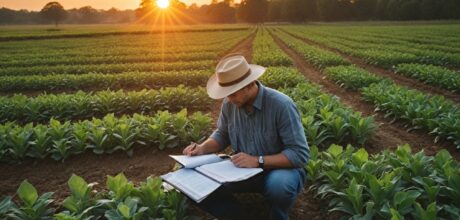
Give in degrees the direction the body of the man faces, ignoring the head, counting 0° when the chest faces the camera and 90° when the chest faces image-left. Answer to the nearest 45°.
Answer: approximately 45°

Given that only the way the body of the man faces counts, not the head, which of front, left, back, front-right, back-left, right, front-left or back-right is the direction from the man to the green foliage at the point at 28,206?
front-right

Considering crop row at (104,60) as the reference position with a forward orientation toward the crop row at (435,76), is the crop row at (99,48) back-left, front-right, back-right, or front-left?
back-left

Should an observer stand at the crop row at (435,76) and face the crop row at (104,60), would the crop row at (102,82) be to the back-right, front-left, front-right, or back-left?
front-left

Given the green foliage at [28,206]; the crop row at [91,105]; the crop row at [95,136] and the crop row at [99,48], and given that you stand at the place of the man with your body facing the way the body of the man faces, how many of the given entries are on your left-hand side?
0

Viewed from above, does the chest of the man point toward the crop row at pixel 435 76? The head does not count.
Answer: no

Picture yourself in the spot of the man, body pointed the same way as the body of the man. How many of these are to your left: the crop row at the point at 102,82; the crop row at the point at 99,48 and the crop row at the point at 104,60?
0

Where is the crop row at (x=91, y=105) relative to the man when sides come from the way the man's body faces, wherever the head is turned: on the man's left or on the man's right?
on the man's right

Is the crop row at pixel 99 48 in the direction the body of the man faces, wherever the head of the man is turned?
no

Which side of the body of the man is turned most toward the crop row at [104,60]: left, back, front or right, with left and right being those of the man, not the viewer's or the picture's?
right

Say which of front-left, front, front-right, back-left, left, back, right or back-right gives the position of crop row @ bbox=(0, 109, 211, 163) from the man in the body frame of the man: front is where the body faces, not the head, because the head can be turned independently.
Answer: right

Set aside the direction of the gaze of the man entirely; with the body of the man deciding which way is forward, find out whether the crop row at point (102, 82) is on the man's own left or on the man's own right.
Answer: on the man's own right

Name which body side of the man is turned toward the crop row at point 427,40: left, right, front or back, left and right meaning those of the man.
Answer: back

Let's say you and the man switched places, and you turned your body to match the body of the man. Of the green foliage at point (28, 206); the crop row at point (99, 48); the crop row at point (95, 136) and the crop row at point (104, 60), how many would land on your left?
0

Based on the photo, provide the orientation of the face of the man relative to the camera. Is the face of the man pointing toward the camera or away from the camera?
toward the camera
